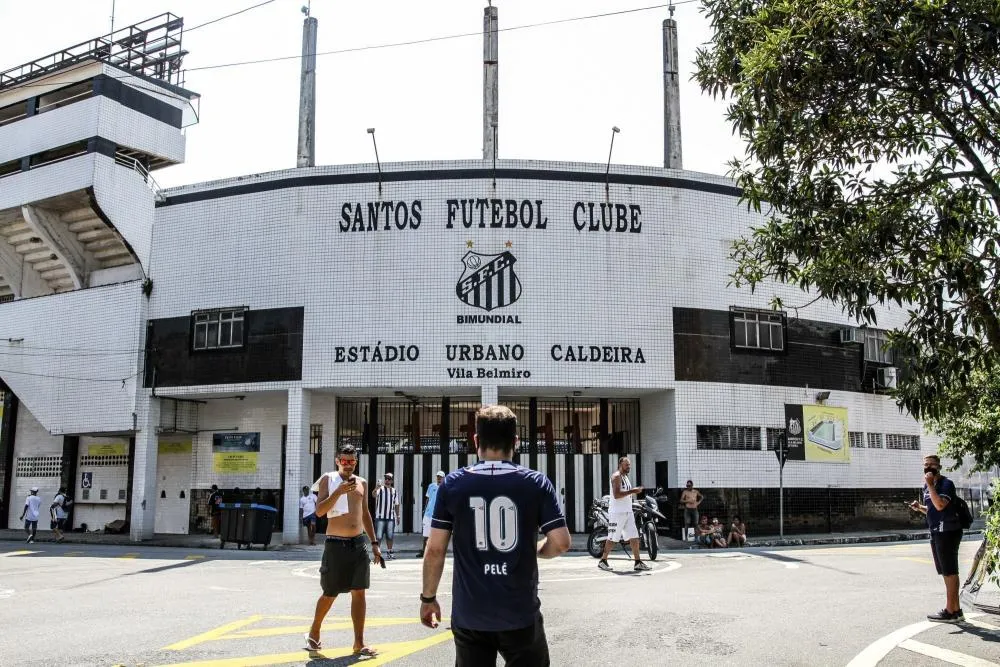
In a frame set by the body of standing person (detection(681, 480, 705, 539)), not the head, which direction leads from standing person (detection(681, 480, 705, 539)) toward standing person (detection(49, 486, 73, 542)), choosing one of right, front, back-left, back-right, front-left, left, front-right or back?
right

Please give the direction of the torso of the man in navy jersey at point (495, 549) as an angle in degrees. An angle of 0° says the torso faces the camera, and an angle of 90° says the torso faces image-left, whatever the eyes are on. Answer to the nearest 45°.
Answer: approximately 180°

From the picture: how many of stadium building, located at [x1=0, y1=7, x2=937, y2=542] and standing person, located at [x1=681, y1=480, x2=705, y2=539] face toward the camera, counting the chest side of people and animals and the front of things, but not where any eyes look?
2

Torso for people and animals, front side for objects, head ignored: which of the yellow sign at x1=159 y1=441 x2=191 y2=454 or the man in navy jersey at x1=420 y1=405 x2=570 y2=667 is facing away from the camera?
the man in navy jersey

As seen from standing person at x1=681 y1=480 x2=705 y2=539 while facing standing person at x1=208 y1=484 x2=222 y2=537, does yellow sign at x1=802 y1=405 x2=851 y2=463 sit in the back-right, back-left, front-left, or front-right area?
back-right

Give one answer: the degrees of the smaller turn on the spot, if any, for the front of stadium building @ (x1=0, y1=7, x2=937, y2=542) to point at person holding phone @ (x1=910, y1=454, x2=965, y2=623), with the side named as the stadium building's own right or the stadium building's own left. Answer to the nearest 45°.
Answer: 0° — it already faces them

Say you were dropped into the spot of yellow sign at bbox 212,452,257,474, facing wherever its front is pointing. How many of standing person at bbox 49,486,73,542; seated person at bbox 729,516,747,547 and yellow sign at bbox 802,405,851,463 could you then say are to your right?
1

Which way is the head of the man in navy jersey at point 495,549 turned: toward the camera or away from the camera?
away from the camera

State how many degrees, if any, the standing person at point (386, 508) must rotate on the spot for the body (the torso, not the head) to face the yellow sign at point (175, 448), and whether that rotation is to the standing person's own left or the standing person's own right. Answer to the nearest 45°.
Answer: approximately 135° to the standing person's own right

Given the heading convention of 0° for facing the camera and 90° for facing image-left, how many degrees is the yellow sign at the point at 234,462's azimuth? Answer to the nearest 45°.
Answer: approximately 0°

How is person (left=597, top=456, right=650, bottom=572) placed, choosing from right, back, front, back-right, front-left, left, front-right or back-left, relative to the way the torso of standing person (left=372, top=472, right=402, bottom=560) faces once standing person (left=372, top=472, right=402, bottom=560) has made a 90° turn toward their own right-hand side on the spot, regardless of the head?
back-left

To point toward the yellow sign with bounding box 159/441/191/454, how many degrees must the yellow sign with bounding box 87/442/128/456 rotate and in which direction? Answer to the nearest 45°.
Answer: approximately 45° to its left

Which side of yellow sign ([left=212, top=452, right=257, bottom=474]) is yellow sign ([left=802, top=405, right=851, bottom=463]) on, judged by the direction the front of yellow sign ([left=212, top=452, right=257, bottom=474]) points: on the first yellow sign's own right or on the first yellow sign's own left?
on the first yellow sign's own left
